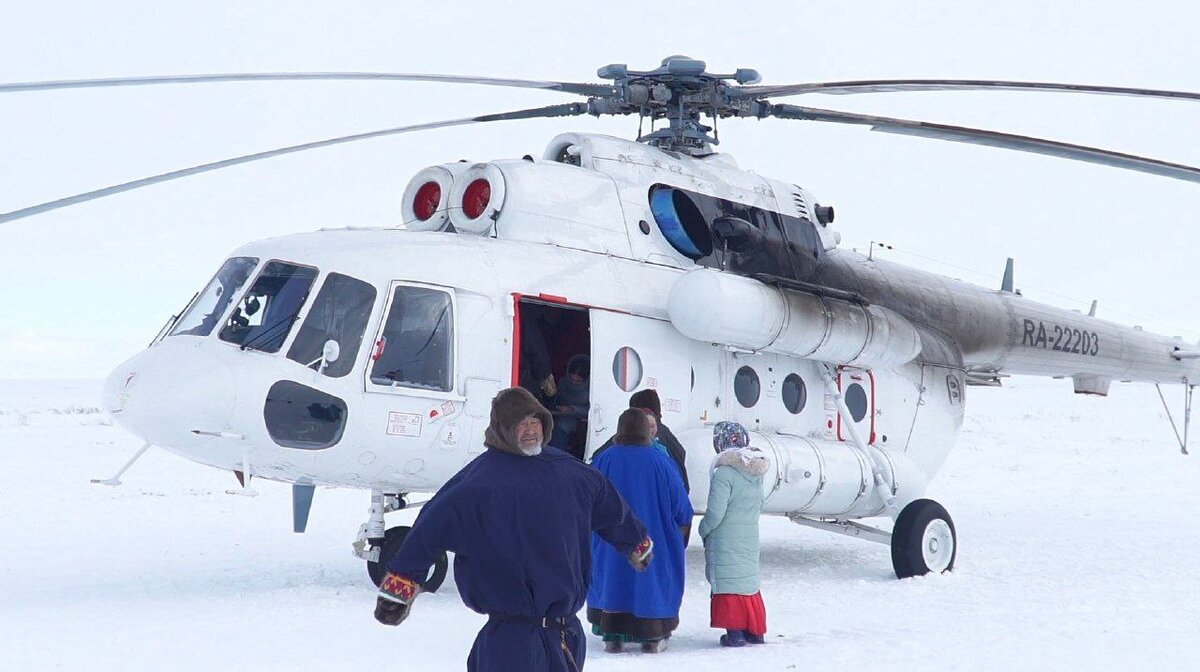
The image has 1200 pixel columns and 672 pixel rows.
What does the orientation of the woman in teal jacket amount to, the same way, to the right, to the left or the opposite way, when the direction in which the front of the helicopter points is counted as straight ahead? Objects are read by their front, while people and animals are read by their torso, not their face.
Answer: to the right

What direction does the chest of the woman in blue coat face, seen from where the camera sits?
away from the camera

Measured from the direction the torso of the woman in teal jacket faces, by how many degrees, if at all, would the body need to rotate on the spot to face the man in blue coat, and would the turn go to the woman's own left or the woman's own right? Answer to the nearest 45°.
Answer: approximately 135° to the woman's own left

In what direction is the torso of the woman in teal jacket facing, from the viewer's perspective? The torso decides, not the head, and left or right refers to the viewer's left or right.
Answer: facing away from the viewer and to the left of the viewer

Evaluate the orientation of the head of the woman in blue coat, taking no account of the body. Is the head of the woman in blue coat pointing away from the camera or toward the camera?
away from the camera

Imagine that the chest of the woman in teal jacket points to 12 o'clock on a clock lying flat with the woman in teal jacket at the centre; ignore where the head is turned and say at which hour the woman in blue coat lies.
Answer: The woman in blue coat is roughly at 9 o'clock from the woman in teal jacket.

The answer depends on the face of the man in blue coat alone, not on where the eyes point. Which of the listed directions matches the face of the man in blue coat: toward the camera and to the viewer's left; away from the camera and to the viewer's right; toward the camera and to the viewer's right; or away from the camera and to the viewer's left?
toward the camera and to the viewer's right

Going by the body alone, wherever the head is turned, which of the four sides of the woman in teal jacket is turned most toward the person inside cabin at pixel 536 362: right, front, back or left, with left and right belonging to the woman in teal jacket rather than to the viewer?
front

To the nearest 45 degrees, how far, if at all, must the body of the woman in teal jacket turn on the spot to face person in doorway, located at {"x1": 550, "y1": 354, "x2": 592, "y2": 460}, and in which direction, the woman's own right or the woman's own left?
0° — they already face them
